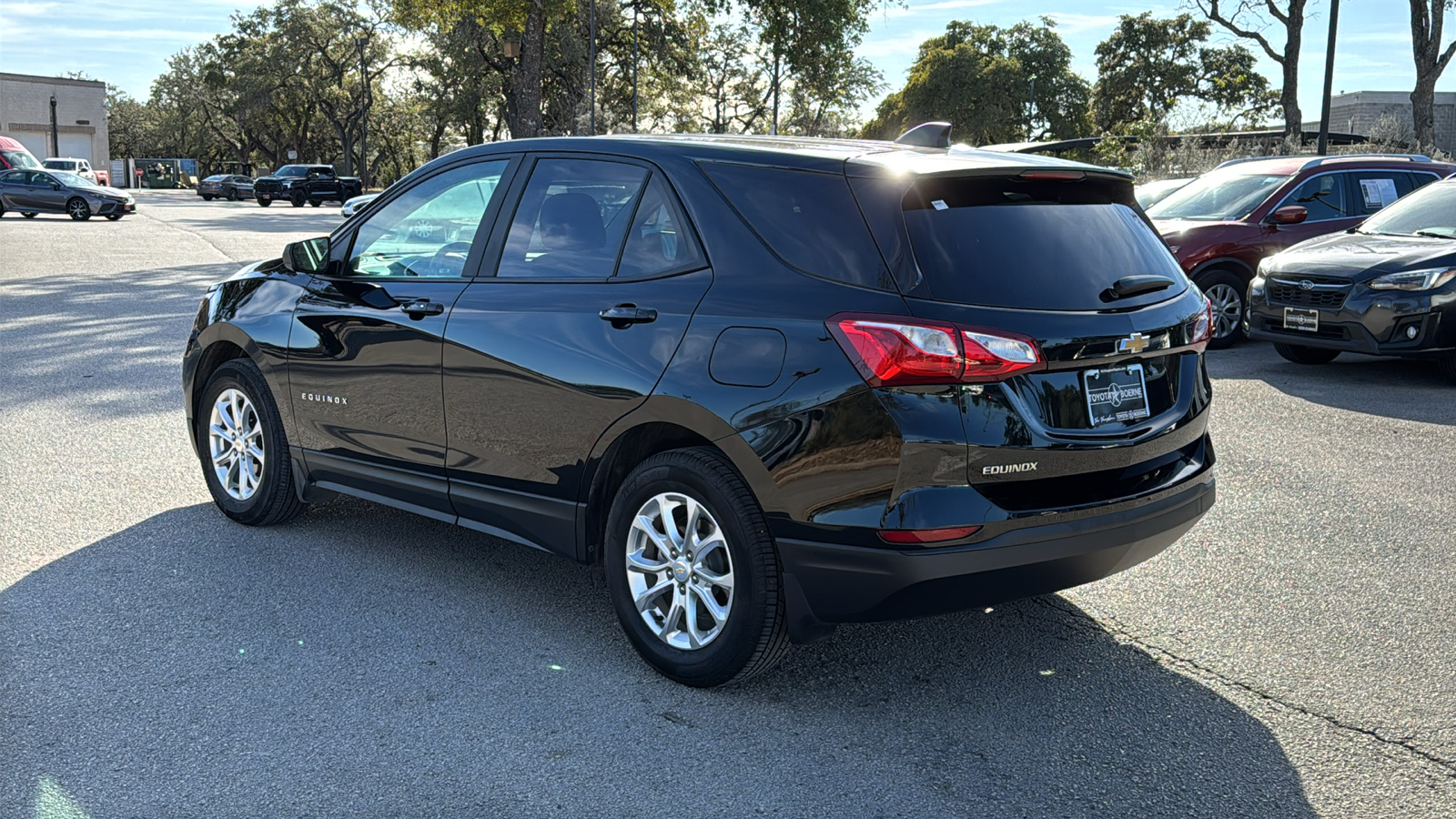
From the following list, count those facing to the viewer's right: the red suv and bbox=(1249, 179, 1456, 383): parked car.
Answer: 0

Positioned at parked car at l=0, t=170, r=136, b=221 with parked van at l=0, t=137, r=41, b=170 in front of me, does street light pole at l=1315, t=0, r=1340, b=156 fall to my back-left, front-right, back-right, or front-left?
back-right

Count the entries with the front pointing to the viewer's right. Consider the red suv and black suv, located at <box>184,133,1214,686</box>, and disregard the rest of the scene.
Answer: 0

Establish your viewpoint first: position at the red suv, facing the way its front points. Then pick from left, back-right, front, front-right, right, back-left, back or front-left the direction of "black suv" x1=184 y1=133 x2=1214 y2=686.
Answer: front-left

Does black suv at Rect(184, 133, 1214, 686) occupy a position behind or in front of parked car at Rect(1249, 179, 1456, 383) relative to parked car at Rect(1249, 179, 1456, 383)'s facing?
in front

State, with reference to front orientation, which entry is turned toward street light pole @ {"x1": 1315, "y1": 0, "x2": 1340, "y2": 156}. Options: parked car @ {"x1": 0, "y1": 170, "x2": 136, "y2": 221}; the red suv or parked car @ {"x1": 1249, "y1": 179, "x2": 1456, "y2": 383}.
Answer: parked car @ {"x1": 0, "y1": 170, "x2": 136, "y2": 221}

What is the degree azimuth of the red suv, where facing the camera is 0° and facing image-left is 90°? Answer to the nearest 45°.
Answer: approximately 45°

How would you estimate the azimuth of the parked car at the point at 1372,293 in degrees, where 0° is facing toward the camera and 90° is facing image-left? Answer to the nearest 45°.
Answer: approximately 45°

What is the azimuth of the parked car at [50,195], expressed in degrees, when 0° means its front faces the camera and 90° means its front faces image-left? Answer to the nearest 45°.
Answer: approximately 315°

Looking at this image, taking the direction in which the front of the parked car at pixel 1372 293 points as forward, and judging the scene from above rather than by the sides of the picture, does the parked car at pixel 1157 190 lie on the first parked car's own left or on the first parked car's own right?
on the first parked car's own right

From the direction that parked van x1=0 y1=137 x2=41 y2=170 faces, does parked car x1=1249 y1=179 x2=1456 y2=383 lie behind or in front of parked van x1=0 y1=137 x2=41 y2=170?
in front
